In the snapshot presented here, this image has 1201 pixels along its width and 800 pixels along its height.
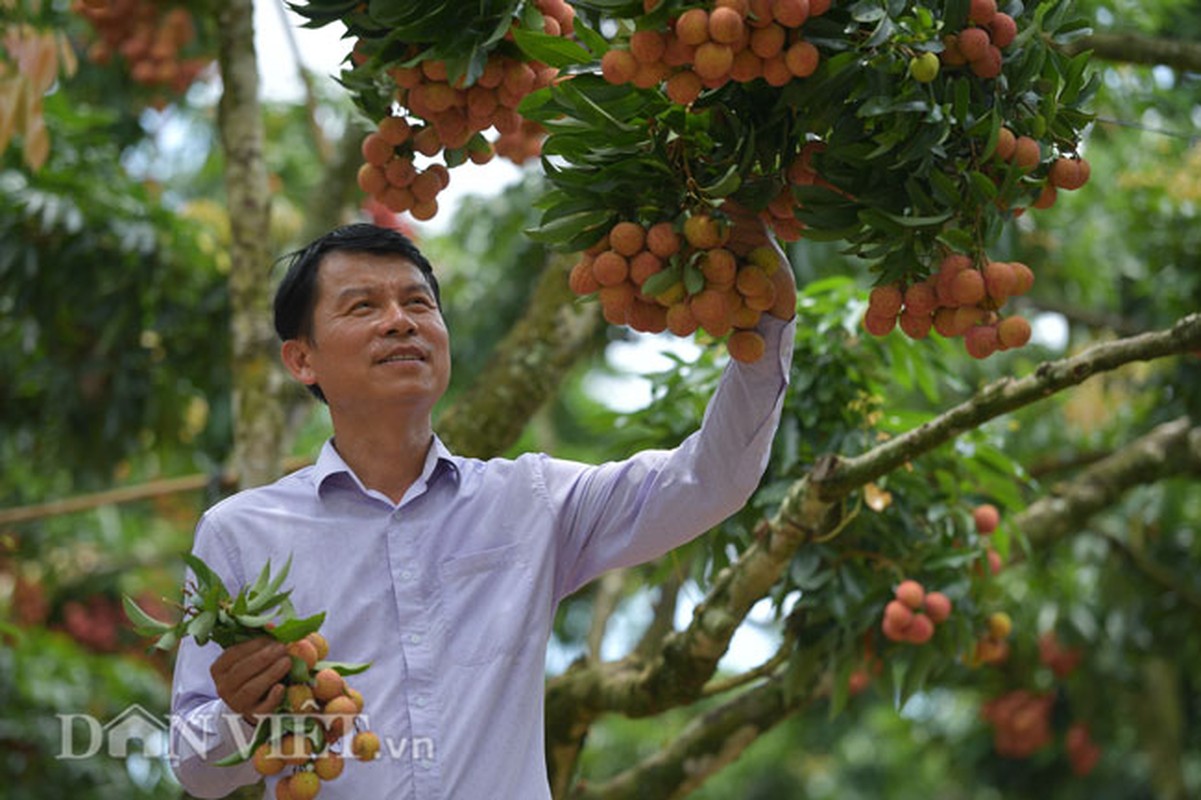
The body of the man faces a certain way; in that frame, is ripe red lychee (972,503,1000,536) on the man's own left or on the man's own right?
on the man's own left

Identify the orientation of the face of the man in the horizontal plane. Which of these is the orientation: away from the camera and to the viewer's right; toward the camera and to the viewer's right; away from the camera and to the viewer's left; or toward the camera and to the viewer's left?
toward the camera and to the viewer's right

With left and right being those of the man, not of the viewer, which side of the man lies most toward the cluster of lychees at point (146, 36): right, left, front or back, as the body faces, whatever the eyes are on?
back

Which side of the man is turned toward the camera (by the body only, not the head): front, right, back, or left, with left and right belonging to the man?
front

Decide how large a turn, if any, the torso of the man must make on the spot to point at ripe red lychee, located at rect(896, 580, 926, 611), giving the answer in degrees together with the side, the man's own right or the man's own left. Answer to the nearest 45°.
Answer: approximately 135° to the man's own left

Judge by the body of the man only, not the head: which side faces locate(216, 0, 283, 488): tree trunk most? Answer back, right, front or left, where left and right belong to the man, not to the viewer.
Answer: back
